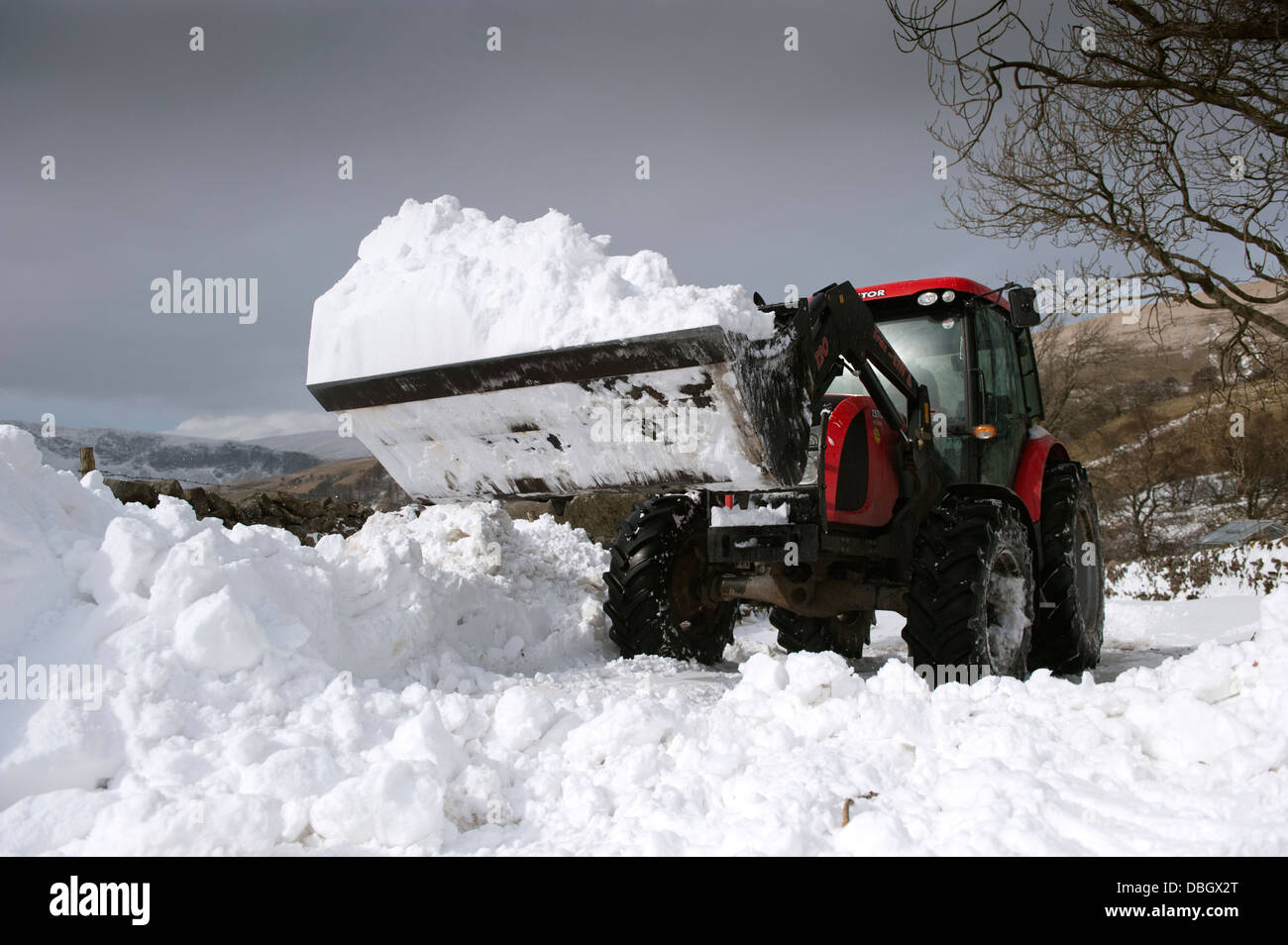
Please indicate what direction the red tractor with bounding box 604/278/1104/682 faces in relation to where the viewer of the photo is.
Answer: facing the viewer and to the left of the viewer

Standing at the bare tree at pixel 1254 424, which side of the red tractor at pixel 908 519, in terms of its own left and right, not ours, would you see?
back

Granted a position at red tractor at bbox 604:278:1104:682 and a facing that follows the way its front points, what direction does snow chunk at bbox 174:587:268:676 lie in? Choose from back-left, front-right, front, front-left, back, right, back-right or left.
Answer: front
